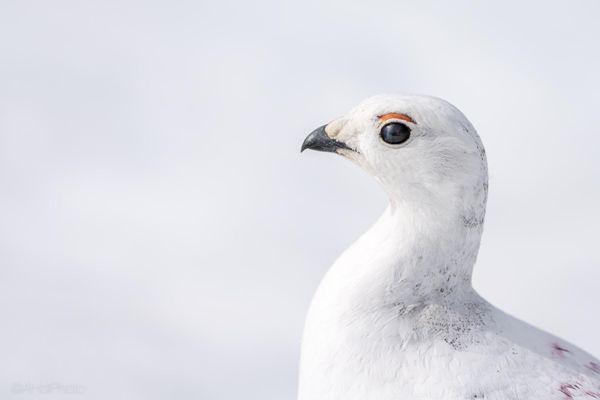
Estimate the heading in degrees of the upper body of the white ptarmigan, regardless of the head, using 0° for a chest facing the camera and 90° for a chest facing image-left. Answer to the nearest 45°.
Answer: approximately 90°
